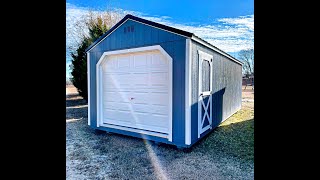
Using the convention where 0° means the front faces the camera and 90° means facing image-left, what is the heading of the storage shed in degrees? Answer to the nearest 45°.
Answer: approximately 45°

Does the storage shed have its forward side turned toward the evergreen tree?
no
